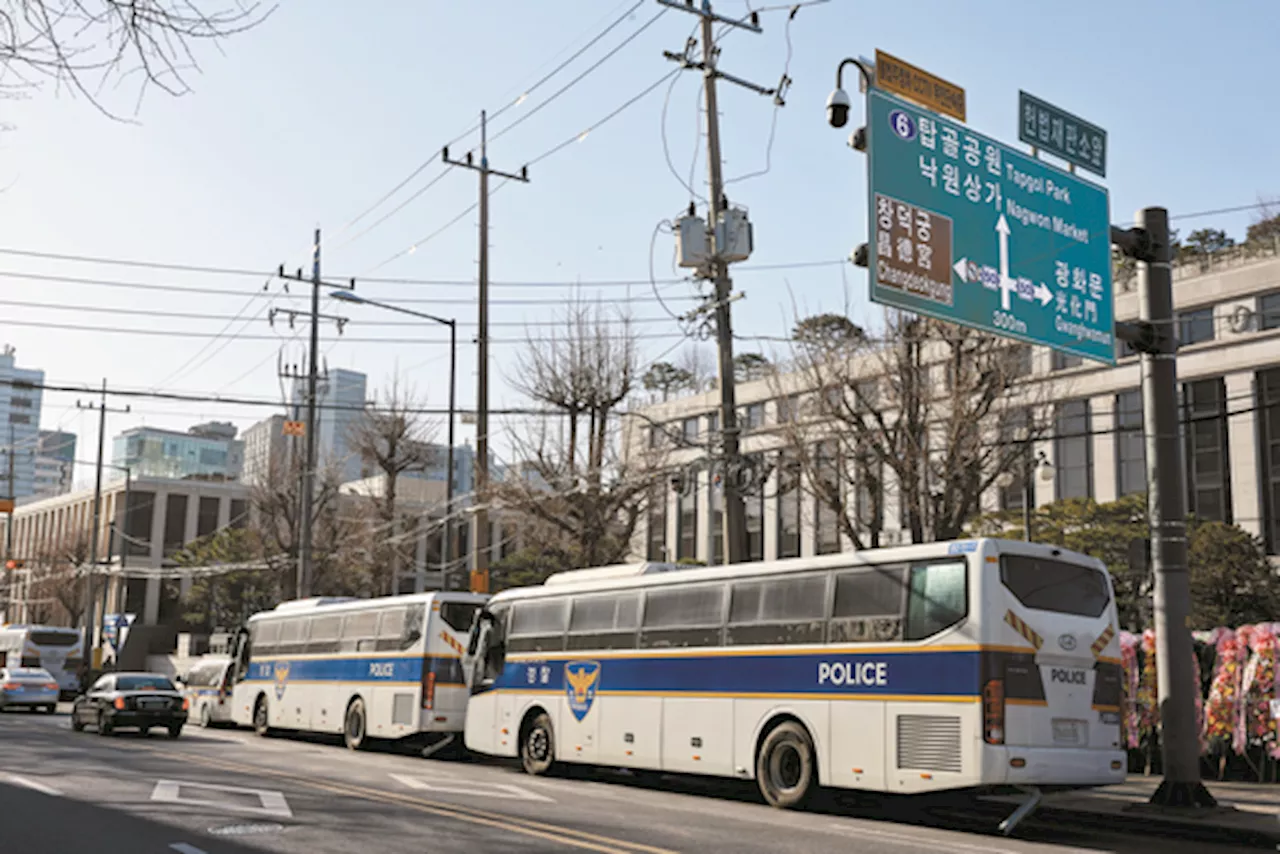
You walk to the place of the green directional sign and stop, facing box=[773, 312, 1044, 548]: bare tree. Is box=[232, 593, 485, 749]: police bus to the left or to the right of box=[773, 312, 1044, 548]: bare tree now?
left

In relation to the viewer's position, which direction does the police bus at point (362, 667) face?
facing away from the viewer and to the left of the viewer

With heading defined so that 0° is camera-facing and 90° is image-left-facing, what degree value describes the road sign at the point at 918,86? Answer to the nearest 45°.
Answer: approximately 315°

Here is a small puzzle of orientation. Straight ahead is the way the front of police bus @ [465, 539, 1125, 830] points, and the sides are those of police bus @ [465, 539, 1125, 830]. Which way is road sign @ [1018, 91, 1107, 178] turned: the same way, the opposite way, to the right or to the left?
the opposite way

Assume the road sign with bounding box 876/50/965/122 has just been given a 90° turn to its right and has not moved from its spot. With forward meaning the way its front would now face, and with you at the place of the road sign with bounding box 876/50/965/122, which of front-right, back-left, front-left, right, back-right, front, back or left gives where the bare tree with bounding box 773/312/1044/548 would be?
back-right

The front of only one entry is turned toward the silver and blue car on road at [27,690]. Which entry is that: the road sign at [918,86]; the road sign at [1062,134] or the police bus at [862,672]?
the police bus

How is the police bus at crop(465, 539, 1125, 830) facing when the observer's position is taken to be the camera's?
facing away from the viewer and to the left of the viewer

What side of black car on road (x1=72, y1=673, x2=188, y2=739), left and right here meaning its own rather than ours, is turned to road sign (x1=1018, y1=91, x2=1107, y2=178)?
back

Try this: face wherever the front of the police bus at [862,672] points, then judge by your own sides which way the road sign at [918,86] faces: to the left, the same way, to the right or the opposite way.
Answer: the opposite way

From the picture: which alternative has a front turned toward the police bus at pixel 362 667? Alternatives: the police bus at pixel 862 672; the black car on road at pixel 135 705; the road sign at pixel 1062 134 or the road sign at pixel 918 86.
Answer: the police bus at pixel 862 672

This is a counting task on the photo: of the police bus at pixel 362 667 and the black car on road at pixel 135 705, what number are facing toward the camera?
0
